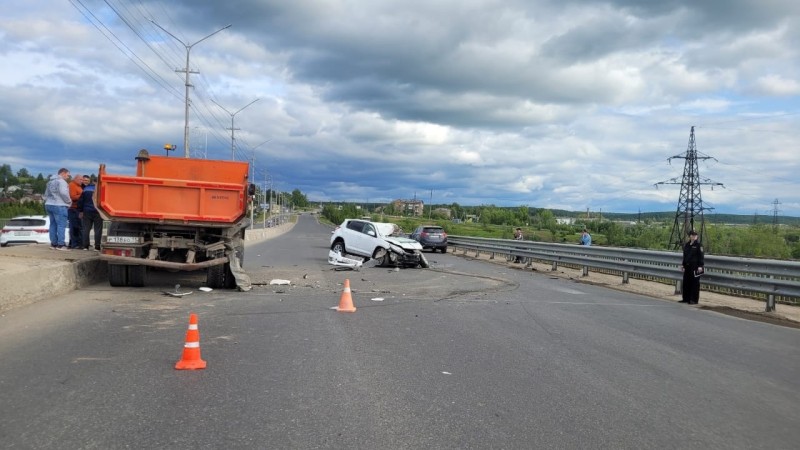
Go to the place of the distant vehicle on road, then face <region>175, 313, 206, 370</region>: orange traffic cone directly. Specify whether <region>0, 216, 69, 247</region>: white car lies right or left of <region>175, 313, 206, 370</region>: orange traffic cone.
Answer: right

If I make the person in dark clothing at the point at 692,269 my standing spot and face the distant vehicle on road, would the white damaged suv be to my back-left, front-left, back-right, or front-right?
front-left

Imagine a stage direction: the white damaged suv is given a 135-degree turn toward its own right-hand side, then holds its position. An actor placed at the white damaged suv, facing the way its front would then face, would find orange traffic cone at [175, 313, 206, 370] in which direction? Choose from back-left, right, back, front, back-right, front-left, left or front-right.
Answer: left

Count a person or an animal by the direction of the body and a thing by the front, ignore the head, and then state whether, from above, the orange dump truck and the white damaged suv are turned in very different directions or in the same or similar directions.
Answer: very different directions

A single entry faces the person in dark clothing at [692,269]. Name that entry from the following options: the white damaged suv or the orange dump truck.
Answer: the white damaged suv

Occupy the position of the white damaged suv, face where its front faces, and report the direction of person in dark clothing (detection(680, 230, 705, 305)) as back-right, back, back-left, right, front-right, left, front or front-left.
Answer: front

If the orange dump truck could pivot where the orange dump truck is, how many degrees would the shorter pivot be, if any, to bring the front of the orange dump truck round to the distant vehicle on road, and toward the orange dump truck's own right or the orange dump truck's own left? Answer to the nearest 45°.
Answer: approximately 45° to the orange dump truck's own right

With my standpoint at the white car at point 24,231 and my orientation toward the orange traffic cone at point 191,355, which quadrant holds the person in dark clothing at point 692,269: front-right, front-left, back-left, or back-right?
front-left

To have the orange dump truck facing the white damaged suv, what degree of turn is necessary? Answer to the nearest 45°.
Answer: approximately 45° to its right

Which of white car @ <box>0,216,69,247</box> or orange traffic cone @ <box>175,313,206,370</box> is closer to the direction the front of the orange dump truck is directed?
the white car

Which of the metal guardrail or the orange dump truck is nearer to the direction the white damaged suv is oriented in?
the metal guardrail

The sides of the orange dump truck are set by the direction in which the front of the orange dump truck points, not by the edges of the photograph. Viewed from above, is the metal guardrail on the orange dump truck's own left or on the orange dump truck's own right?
on the orange dump truck's own right

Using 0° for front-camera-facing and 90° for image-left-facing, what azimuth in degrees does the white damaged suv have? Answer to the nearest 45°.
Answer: approximately 315°

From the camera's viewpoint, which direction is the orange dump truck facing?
away from the camera

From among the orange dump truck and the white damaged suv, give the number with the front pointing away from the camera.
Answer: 1

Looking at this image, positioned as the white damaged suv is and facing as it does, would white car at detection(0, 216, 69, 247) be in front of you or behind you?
behind

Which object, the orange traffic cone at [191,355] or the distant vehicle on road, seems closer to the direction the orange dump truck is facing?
the distant vehicle on road

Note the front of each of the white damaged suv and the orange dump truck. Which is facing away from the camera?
the orange dump truck
